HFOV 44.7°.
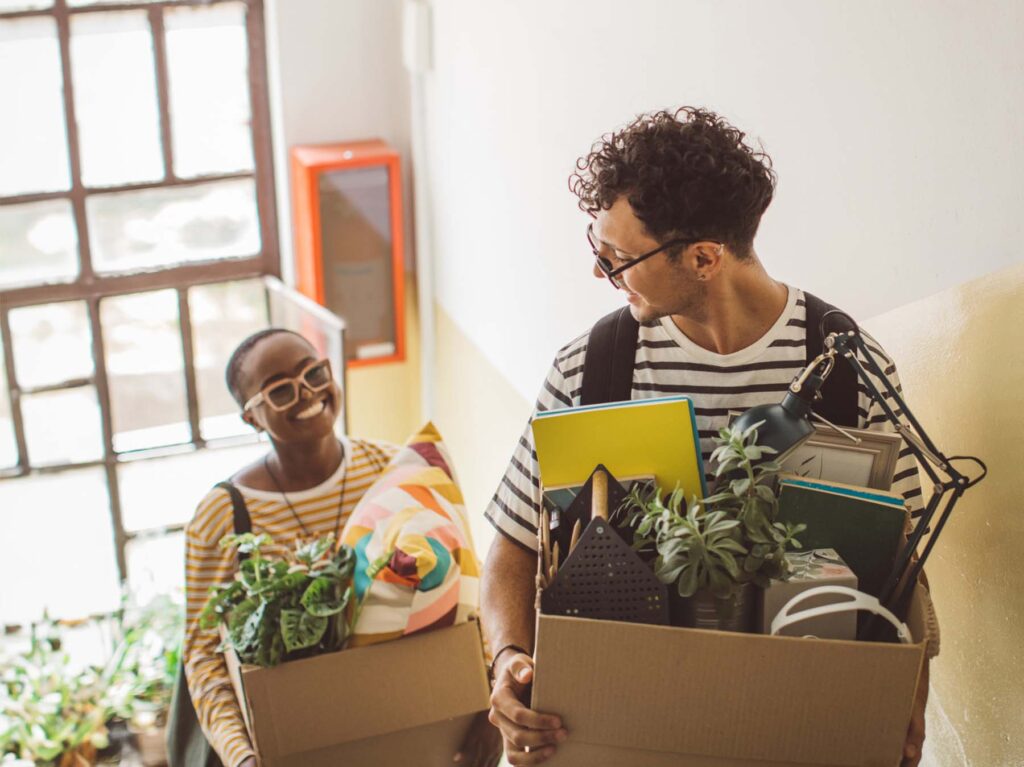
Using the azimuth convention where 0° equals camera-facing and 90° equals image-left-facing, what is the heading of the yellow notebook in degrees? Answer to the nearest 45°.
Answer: approximately 0°

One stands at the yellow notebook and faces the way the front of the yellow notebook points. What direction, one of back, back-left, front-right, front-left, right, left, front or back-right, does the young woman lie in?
back-right

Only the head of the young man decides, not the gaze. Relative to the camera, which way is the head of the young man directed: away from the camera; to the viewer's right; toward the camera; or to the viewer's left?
to the viewer's left

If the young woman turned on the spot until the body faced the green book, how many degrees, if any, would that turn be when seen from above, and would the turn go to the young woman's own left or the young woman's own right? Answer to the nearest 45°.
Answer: approximately 45° to the young woman's own left

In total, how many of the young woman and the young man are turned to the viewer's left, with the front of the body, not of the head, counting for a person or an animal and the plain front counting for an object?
0

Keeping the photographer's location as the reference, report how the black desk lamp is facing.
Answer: facing to the left of the viewer

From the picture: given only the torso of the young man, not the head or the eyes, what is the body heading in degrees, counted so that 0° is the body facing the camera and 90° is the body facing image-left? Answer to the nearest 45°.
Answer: approximately 0°

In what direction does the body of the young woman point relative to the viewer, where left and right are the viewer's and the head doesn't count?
facing the viewer
